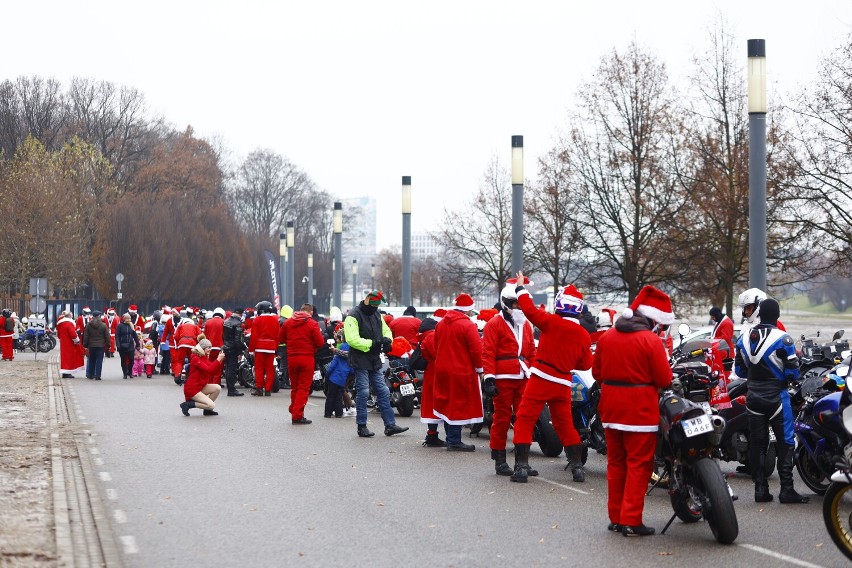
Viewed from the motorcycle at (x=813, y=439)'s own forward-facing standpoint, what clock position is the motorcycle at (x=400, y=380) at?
the motorcycle at (x=400, y=380) is roughly at 3 o'clock from the motorcycle at (x=813, y=439).

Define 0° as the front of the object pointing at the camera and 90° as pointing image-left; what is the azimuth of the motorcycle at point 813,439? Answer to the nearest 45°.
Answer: approximately 45°

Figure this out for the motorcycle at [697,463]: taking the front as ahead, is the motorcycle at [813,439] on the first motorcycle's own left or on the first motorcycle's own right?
on the first motorcycle's own right

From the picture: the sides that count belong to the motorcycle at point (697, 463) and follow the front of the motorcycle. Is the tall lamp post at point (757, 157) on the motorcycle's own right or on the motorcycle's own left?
on the motorcycle's own right

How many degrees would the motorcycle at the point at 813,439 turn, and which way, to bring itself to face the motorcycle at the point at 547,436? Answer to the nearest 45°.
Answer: approximately 90° to its right

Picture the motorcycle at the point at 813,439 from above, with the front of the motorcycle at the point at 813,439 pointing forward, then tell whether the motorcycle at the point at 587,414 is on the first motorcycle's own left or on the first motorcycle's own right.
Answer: on the first motorcycle's own right

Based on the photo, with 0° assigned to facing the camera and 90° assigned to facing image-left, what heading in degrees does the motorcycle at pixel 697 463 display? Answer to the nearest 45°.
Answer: approximately 135°
